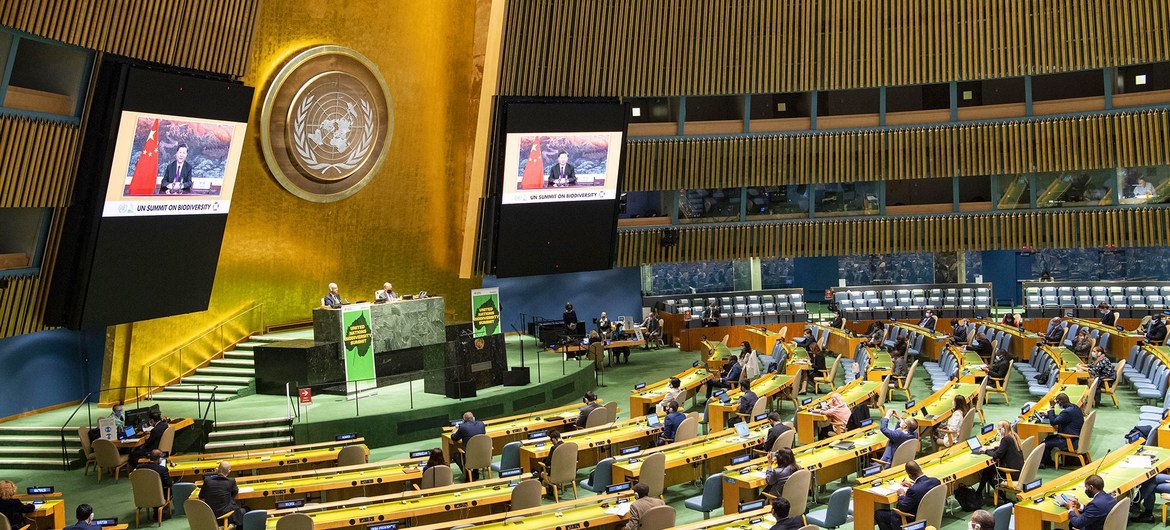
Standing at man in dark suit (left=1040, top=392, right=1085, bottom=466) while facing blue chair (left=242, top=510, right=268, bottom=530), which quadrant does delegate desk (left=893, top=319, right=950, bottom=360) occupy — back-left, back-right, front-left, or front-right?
back-right

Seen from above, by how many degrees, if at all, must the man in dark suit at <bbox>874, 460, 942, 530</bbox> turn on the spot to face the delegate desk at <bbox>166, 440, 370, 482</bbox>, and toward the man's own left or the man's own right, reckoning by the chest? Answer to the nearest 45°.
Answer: approximately 45° to the man's own left

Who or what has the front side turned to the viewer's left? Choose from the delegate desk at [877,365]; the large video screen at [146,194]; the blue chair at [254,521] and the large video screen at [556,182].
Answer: the delegate desk

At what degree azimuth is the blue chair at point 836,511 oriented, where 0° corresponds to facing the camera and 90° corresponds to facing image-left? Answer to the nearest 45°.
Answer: approximately 135°

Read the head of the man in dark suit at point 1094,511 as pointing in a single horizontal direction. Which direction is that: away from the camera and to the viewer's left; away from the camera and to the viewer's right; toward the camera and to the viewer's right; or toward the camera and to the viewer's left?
away from the camera and to the viewer's left

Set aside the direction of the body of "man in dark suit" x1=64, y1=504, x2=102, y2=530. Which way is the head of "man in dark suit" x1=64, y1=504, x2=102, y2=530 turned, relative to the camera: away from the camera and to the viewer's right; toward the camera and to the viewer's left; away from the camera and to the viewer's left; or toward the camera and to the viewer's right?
away from the camera and to the viewer's right

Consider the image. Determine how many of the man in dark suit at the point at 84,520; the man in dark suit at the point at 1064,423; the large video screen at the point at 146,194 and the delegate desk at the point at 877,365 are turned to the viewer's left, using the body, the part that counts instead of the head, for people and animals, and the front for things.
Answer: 2
